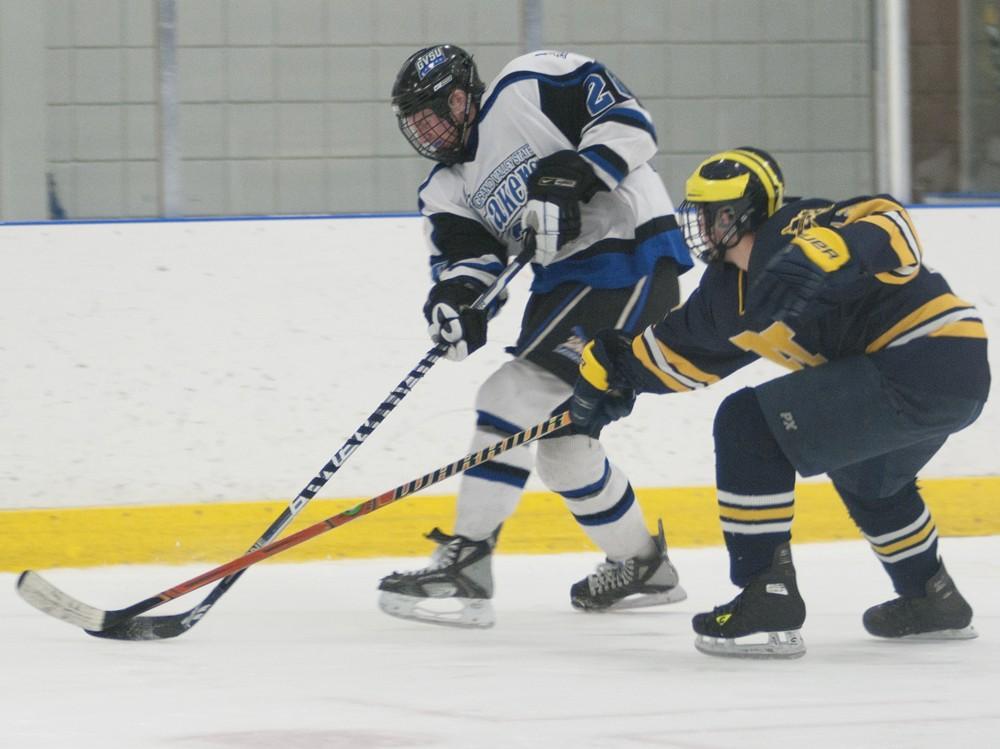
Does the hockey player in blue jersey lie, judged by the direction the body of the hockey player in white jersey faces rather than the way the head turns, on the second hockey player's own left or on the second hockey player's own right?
on the second hockey player's own left

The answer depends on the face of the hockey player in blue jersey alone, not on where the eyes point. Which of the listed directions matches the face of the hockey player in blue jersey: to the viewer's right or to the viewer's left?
to the viewer's left

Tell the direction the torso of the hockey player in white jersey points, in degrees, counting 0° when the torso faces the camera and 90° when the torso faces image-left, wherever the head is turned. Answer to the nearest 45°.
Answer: approximately 45°

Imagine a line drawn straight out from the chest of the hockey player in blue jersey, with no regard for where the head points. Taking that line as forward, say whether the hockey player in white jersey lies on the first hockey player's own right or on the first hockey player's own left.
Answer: on the first hockey player's own right

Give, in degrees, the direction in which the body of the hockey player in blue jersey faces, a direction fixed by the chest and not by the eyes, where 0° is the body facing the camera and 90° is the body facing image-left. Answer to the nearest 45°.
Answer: approximately 90°
